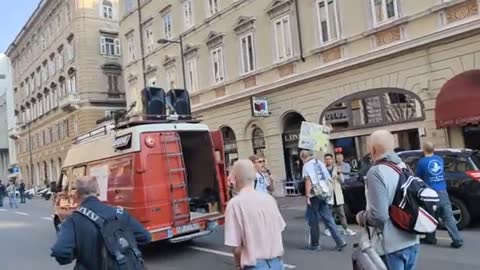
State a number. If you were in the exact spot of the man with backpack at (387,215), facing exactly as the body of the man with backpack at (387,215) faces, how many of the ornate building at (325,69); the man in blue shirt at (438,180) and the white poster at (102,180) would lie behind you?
0

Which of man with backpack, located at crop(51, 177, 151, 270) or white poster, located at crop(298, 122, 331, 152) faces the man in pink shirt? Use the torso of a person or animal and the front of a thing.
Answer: the white poster

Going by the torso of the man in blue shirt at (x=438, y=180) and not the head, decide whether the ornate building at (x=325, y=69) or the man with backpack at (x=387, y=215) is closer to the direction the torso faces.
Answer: the ornate building

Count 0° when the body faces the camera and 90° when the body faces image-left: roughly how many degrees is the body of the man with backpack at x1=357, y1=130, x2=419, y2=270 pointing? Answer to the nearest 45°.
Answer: approximately 135°

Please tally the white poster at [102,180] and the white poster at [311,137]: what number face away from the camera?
0

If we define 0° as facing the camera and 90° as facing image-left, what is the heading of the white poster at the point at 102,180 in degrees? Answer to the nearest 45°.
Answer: approximately 45°

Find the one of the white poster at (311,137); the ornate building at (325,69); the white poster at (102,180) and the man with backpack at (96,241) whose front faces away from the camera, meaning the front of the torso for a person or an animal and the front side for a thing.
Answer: the man with backpack

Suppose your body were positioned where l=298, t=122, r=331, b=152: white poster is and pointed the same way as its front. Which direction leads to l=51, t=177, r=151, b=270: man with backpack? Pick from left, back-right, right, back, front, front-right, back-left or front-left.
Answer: front

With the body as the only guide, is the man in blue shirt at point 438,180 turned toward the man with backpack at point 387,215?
no

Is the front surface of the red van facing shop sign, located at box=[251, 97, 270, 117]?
no

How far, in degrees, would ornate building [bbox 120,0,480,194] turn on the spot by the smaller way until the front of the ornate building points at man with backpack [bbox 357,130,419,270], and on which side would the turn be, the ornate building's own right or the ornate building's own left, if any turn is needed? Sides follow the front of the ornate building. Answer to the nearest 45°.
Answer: approximately 45° to the ornate building's own left

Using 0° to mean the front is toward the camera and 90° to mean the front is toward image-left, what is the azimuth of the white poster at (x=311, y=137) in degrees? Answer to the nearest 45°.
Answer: approximately 0°

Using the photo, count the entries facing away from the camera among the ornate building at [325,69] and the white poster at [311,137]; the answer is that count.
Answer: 0

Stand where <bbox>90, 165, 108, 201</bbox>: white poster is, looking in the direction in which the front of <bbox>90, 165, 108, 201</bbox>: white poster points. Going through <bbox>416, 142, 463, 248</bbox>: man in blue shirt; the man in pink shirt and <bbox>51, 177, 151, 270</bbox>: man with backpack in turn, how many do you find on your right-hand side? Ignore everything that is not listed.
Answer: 0

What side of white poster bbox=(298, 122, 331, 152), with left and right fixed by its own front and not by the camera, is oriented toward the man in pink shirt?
front

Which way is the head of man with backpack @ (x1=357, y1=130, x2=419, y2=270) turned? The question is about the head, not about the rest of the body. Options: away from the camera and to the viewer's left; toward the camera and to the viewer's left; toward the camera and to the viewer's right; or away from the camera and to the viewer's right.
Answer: away from the camera and to the viewer's left

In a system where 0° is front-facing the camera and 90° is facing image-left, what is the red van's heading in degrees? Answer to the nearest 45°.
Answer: approximately 135°

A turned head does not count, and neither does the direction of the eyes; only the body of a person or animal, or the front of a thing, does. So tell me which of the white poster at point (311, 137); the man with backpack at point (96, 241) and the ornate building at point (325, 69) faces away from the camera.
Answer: the man with backpack

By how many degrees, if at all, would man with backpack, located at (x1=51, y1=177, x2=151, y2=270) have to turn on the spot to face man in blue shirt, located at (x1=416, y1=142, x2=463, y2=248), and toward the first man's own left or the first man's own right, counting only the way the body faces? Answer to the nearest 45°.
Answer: approximately 45° to the first man's own right

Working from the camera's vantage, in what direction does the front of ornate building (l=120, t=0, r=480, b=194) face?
facing the viewer and to the left of the viewer
